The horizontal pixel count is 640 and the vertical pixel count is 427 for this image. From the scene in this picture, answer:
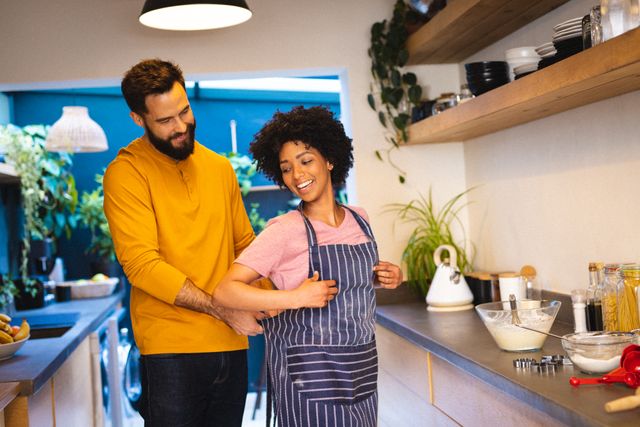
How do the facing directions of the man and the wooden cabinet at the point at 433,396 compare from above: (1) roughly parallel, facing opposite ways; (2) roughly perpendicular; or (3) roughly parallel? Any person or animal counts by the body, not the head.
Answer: roughly perpendicular

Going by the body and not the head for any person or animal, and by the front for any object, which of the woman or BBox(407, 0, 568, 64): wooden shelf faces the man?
the wooden shelf

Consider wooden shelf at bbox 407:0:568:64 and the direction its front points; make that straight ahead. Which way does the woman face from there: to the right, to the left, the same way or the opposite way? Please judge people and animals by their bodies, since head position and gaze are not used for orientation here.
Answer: to the left

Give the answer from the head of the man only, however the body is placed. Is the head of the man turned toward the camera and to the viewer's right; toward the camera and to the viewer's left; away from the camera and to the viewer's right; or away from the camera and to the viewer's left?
toward the camera and to the viewer's right

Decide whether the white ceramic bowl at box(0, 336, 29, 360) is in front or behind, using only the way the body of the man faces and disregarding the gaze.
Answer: behind

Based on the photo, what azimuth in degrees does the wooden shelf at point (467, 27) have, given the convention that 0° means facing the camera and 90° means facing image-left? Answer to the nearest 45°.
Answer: approximately 45°

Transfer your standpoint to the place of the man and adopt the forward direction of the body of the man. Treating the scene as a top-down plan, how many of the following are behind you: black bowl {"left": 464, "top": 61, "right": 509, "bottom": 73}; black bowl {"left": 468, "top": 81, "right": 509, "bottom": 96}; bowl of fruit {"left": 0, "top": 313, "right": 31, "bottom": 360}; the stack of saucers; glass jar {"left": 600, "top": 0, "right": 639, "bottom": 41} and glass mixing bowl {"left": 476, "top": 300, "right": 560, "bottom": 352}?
1

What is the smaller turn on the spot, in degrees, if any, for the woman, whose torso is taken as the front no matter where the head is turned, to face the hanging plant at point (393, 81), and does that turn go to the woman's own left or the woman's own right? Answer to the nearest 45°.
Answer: approximately 135° to the woman's own left

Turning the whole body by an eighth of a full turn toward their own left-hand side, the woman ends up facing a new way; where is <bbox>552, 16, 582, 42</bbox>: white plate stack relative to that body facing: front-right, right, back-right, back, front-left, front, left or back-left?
front

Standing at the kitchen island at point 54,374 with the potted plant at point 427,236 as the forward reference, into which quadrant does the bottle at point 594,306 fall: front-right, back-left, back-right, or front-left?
front-right

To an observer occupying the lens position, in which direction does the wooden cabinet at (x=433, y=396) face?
facing the viewer and to the left of the viewer

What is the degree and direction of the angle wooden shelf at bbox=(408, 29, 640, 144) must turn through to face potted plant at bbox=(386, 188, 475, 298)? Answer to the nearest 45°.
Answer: approximately 90° to its right

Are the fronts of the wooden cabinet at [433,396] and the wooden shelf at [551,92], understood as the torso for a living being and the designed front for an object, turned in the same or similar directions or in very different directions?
same or similar directions

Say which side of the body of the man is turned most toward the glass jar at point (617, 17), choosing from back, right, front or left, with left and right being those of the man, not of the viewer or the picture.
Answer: front

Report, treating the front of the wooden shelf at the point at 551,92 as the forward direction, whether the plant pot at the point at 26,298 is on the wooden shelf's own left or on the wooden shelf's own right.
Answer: on the wooden shelf's own right
